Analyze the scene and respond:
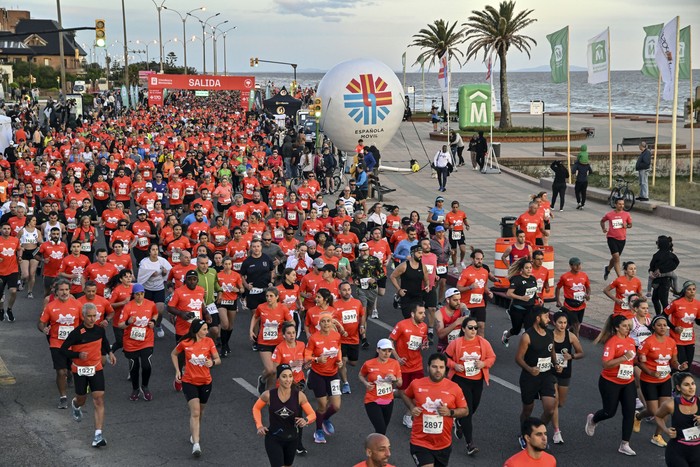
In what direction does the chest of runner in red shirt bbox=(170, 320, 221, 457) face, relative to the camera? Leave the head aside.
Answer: toward the camera

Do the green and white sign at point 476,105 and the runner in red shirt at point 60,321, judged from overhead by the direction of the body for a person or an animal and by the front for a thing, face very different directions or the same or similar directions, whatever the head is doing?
same or similar directions

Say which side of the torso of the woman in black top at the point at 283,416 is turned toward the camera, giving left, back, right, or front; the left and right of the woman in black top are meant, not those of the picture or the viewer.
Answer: front

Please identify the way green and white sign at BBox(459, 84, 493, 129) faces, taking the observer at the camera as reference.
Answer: facing the viewer

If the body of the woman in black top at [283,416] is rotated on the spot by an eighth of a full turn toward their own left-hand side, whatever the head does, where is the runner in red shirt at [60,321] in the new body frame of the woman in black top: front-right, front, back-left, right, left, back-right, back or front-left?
back

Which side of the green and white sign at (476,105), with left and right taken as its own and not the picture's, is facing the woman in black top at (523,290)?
front

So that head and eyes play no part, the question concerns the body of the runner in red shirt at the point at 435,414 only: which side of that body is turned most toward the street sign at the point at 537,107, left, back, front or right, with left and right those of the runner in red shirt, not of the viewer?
back

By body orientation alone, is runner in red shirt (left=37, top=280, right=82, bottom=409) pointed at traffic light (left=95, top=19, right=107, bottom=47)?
no

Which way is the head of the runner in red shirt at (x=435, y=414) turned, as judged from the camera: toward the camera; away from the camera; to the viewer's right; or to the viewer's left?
toward the camera

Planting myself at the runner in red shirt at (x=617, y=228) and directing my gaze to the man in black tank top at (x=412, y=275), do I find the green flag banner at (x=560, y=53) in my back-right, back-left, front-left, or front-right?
back-right

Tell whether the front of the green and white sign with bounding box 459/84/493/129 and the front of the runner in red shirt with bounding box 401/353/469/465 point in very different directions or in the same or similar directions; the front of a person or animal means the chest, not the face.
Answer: same or similar directions

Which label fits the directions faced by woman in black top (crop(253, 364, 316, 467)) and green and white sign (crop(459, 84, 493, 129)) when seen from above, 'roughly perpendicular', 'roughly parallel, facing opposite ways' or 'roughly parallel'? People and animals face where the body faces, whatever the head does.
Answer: roughly parallel

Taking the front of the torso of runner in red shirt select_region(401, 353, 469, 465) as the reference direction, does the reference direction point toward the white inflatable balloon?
no
